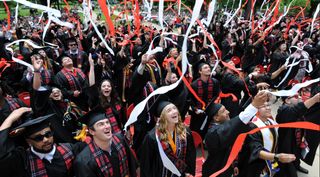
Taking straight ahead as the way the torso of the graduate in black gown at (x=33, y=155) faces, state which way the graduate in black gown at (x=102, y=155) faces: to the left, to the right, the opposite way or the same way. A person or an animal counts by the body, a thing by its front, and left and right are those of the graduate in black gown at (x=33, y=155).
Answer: the same way

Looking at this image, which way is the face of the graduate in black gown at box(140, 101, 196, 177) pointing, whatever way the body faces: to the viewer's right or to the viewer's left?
to the viewer's right

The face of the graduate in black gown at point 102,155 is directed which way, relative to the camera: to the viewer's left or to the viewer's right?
to the viewer's right

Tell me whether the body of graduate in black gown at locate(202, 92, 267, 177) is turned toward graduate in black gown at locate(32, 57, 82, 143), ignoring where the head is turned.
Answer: no

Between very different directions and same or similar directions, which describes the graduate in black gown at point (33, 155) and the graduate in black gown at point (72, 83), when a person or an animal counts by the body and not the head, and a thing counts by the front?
same or similar directions

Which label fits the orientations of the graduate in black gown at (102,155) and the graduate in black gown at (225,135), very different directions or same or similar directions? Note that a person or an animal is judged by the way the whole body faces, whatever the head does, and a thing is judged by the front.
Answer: same or similar directions

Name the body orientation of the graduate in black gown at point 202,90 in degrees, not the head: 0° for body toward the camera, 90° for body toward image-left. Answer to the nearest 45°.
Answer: approximately 0°

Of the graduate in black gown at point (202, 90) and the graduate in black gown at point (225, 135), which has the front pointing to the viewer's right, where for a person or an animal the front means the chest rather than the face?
the graduate in black gown at point (225, 135)

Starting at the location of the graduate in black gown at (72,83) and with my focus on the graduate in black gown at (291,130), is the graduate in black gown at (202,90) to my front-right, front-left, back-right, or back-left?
front-left

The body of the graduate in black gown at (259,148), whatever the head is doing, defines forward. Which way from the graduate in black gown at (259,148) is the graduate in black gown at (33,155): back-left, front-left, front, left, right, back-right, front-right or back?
right

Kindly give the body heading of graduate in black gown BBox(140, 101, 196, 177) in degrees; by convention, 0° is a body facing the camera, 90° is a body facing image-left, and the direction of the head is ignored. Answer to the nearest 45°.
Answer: approximately 315°

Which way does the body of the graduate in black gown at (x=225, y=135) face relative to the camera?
to the viewer's right

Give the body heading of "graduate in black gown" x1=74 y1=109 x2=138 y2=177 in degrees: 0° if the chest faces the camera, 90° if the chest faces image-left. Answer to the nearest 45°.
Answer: approximately 315°
